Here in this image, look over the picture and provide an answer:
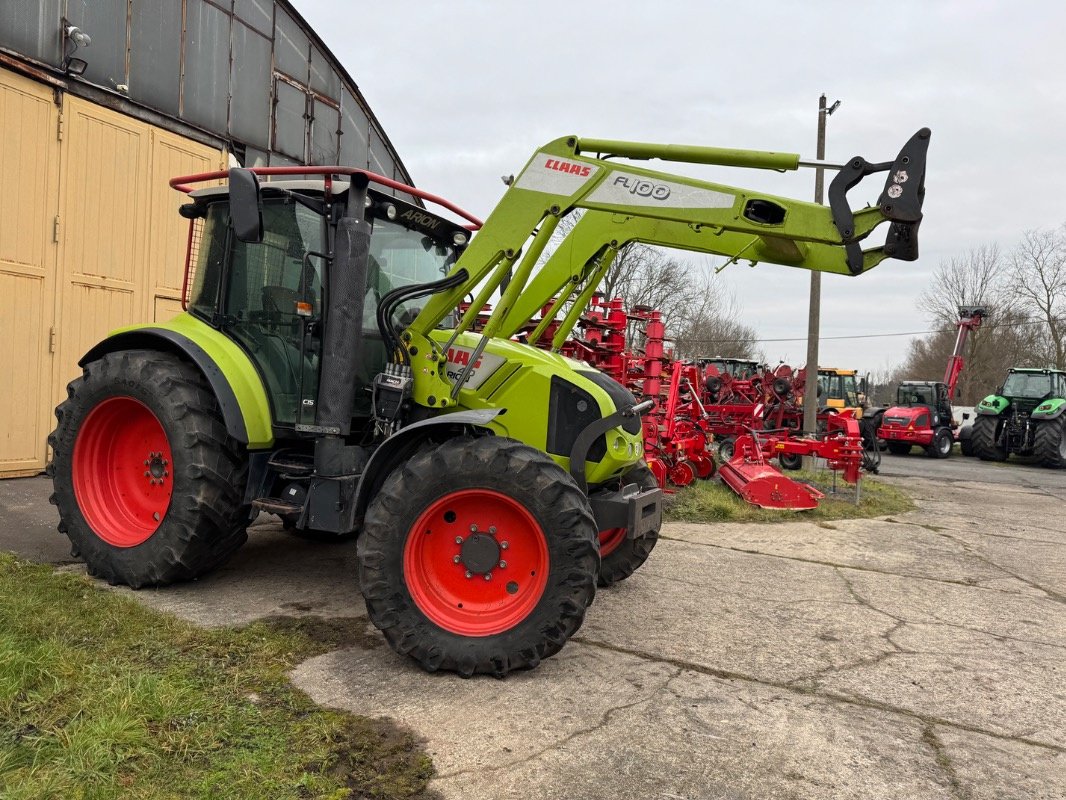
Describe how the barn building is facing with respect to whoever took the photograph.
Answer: facing the viewer and to the right of the viewer

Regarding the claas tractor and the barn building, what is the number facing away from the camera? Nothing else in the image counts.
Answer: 0

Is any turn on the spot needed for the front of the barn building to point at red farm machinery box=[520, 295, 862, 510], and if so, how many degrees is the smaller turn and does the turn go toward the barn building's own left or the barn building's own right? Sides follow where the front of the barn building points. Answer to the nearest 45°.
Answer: approximately 45° to the barn building's own left

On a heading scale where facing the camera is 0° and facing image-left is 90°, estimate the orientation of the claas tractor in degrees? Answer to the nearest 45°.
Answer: approximately 315°

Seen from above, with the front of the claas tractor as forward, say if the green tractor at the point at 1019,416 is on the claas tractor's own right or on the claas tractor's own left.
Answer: on the claas tractor's own left

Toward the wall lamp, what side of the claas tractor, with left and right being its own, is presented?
back

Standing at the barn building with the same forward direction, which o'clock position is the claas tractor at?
The claas tractor is roughly at 1 o'clock from the barn building.

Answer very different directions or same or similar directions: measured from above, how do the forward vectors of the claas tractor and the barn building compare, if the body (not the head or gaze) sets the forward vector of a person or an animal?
same or similar directions

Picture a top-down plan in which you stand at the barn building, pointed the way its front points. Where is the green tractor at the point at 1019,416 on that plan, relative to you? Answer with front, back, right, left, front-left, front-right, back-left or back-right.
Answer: front-left

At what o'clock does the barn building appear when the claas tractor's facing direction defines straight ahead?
The barn building is roughly at 6 o'clock from the claas tractor.

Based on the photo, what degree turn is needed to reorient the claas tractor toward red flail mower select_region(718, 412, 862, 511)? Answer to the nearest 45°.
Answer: approximately 90° to its left
